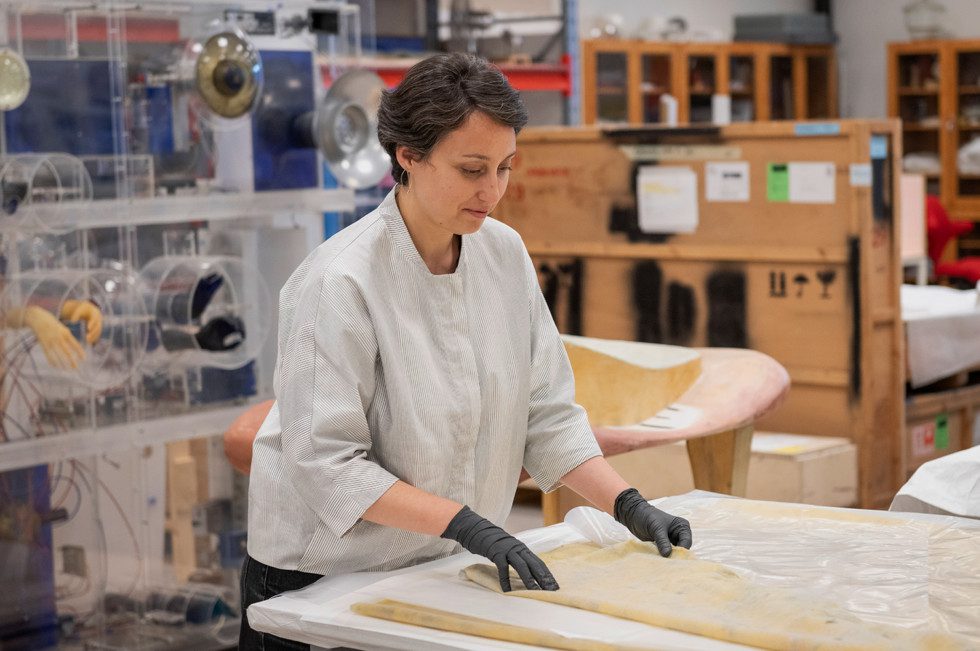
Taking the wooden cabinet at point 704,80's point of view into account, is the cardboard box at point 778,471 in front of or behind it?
in front

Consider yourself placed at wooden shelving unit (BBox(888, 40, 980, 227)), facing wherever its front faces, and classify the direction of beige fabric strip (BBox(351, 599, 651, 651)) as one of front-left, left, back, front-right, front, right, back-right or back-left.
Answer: front

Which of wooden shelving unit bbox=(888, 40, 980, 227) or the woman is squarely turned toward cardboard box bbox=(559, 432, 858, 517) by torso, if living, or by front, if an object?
the wooden shelving unit

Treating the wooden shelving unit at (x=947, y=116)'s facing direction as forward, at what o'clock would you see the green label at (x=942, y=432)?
The green label is roughly at 12 o'clock from the wooden shelving unit.

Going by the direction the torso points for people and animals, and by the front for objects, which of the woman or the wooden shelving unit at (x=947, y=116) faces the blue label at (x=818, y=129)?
the wooden shelving unit

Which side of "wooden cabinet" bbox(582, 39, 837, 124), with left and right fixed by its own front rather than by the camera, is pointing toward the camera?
front

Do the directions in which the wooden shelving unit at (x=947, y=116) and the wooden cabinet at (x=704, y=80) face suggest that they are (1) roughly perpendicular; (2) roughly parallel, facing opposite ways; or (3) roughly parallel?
roughly parallel

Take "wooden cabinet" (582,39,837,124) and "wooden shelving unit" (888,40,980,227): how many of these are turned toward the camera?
2

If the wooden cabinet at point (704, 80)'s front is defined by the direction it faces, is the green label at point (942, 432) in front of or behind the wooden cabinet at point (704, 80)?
in front

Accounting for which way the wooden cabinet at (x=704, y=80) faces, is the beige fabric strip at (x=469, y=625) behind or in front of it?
in front

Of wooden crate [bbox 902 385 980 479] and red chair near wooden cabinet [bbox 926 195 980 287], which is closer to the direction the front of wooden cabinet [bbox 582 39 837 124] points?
the wooden crate

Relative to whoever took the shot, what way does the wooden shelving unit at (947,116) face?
facing the viewer

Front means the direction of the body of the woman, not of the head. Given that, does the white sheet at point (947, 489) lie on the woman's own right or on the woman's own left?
on the woman's own left

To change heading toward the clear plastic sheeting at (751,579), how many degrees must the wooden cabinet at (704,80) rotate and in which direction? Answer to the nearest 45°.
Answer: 0° — it already faces it
